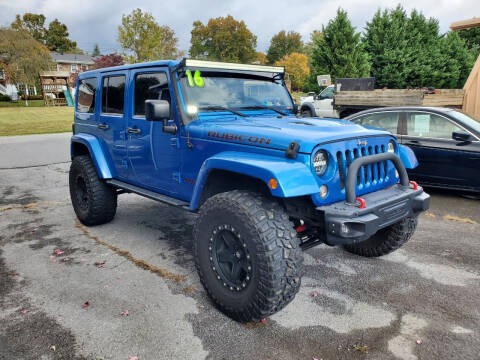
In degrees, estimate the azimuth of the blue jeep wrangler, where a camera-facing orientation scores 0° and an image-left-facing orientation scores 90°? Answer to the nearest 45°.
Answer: approximately 315°

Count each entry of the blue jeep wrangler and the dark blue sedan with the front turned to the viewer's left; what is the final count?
0

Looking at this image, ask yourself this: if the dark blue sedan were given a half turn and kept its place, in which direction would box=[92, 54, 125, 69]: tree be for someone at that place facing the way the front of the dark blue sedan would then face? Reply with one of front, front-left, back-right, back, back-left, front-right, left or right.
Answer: front

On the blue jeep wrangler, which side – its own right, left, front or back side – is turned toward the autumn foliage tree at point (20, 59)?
back

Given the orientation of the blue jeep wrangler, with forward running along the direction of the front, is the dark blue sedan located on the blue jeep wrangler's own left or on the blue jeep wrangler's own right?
on the blue jeep wrangler's own left

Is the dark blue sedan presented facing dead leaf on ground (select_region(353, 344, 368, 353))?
no

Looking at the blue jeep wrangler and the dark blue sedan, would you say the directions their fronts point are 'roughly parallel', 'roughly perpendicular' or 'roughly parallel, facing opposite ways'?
roughly parallel

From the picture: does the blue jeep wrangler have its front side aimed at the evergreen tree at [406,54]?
no

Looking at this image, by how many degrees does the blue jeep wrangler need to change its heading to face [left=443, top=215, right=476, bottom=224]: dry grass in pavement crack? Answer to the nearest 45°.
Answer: approximately 90° to its left

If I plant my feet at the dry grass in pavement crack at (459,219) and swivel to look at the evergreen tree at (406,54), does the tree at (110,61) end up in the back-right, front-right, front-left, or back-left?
front-left

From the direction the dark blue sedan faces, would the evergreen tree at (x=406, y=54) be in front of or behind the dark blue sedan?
behind

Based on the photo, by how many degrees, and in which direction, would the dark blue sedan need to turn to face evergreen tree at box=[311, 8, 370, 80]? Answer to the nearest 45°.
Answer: approximately 135° to its left

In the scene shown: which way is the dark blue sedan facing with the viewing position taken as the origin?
facing the viewer and to the right of the viewer
